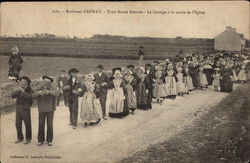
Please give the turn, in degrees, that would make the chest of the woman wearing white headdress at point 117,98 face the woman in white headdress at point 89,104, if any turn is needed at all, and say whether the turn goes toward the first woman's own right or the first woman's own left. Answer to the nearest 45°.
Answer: approximately 45° to the first woman's own right

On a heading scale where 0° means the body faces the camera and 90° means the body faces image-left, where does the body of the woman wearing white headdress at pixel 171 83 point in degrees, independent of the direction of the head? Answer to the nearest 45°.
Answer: approximately 0°

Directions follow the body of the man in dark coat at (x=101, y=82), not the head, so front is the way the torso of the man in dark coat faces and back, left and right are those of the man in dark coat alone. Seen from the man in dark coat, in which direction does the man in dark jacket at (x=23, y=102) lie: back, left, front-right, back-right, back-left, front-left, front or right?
front-right

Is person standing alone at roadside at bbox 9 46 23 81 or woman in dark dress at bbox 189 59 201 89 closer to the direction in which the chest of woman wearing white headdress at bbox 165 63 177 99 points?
the person standing alone at roadside

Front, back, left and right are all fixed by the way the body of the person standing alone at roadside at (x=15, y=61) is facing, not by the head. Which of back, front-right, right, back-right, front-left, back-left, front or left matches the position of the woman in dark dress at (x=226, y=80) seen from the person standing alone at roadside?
left

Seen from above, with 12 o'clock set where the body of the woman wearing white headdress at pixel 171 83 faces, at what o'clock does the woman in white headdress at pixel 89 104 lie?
The woman in white headdress is roughly at 1 o'clock from the woman wearing white headdress.

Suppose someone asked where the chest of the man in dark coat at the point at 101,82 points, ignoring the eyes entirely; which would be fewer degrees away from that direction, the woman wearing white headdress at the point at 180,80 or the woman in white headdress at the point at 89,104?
the woman in white headdress

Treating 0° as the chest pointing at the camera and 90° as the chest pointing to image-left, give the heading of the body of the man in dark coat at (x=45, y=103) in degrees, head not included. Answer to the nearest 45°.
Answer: approximately 0°
